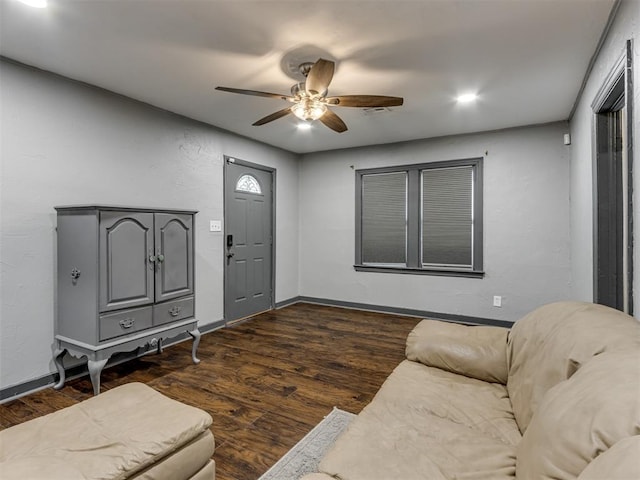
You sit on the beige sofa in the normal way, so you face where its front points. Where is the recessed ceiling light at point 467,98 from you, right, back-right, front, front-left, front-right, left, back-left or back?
right

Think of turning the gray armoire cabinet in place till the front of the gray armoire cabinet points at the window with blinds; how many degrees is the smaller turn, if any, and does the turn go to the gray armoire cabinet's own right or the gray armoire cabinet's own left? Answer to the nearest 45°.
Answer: approximately 45° to the gray armoire cabinet's own left

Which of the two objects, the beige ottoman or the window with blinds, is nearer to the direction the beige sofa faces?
the beige ottoman

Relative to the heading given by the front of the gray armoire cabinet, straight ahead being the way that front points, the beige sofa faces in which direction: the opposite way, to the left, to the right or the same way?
the opposite way

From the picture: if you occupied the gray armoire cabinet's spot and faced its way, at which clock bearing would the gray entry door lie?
The gray entry door is roughly at 9 o'clock from the gray armoire cabinet.

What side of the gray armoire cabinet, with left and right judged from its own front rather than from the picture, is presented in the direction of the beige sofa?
front

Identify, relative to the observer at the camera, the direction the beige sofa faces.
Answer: facing to the left of the viewer

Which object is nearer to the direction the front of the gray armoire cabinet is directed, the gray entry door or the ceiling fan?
the ceiling fan

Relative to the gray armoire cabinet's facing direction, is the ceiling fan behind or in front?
in front

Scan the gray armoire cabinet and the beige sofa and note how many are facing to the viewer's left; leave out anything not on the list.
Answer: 1

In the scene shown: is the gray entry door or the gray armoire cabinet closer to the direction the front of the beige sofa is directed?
the gray armoire cabinet

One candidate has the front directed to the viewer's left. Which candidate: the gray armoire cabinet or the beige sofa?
the beige sofa

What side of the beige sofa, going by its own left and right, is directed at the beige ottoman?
front

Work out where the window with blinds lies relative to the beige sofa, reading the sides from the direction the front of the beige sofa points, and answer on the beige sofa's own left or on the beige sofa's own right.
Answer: on the beige sofa's own right
